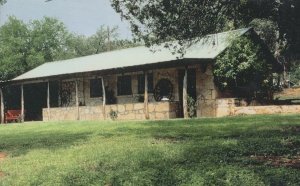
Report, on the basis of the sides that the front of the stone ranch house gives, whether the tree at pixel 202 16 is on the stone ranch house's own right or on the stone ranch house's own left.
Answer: on the stone ranch house's own left

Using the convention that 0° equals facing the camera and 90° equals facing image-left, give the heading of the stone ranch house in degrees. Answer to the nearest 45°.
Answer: approximately 45°

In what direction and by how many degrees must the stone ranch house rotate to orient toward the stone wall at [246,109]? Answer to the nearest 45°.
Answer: approximately 90° to its left

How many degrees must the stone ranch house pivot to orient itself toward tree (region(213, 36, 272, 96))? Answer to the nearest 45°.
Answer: approximately 90° to its left
